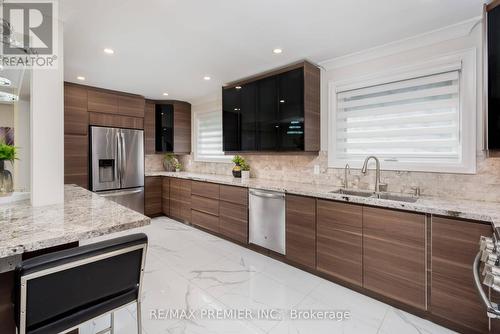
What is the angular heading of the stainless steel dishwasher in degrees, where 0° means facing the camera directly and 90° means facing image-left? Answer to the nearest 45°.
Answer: approximately 45°

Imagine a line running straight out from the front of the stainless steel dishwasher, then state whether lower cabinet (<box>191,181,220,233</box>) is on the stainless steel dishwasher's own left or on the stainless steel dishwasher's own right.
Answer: on the stainless steel dishwasher's own right

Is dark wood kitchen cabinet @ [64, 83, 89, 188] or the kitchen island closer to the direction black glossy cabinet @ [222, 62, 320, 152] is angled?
the kitchen island

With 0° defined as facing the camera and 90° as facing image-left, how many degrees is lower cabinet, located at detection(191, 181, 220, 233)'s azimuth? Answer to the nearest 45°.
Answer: approximately 45°

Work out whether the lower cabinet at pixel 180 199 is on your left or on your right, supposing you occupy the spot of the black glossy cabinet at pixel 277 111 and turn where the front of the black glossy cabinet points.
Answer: on your right

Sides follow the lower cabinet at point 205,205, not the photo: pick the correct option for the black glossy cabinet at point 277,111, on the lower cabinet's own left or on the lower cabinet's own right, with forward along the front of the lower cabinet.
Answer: on the lower cabinet's own left

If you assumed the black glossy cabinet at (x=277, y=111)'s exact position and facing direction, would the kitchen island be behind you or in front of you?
in front

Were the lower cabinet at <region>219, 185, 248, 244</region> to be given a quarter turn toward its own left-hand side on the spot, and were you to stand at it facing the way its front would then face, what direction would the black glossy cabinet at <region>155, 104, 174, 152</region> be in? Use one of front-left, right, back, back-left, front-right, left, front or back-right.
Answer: back

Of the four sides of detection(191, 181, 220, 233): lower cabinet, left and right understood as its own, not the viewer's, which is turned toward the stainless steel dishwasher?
left

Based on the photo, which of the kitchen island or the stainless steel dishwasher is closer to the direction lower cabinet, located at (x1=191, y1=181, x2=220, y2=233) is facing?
the kitchen island
